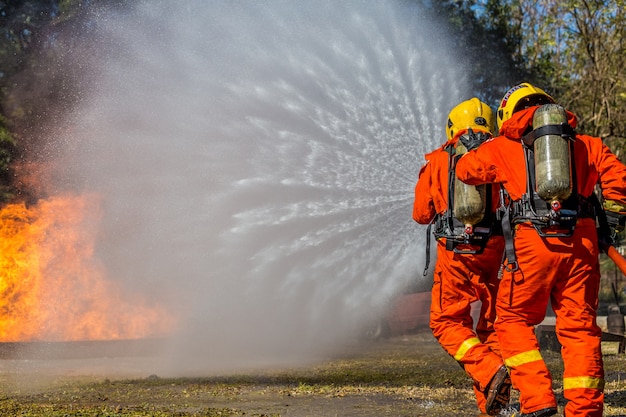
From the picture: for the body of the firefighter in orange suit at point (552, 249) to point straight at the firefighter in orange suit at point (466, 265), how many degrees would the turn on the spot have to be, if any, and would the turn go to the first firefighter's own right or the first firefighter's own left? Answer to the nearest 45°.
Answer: approximately 45° to the first firefighter's own left

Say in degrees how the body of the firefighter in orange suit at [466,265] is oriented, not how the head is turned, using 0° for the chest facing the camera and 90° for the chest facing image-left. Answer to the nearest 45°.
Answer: approximately 135°

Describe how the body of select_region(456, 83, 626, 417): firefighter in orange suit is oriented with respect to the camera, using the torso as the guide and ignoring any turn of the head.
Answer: away from the camera

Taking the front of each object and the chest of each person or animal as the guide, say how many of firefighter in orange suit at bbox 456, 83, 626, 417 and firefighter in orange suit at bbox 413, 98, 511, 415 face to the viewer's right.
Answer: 0

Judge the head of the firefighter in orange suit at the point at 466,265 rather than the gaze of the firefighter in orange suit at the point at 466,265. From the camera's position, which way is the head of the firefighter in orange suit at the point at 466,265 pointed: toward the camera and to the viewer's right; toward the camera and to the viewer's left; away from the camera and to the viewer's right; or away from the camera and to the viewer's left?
away from the camera and to the viewer's left

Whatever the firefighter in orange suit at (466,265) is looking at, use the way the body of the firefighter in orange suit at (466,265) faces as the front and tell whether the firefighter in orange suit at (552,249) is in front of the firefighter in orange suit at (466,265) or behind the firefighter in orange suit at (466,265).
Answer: behind
